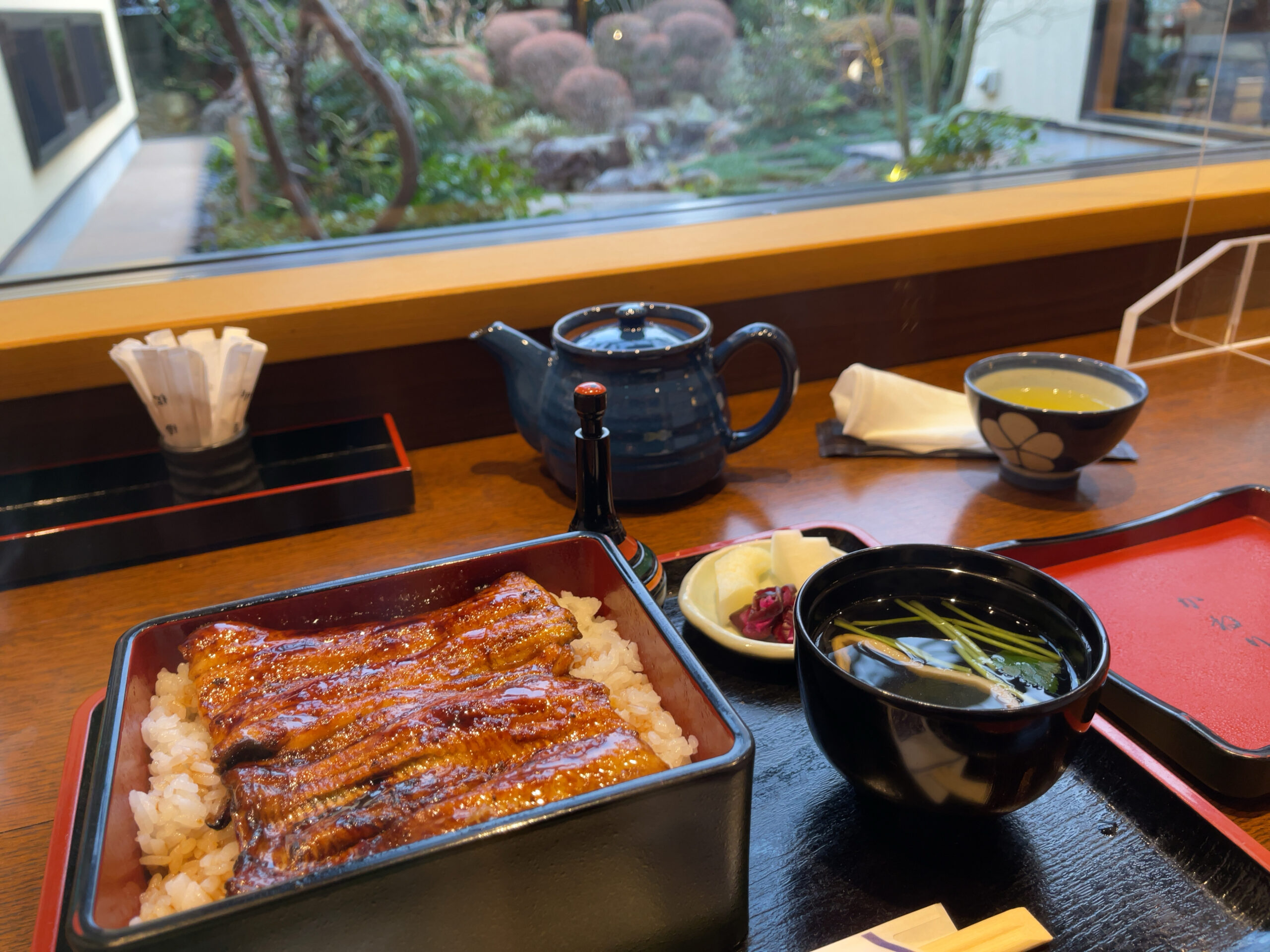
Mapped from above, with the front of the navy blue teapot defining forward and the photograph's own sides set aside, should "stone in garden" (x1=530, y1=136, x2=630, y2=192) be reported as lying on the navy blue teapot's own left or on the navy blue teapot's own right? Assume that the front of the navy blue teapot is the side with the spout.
on the navy blue teapot's own right

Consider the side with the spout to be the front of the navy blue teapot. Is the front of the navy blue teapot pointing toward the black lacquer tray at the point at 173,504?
yes

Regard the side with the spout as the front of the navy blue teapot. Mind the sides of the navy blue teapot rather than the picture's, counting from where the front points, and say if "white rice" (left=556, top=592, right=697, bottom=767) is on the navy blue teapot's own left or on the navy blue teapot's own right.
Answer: on the navy blue teapot's own left

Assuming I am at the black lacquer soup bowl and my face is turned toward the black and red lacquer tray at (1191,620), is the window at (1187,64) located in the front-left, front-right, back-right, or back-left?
front-left

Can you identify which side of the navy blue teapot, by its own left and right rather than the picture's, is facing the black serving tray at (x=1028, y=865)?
left

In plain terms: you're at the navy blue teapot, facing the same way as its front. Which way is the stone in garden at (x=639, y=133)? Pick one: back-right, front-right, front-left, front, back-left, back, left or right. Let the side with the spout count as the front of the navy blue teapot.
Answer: right

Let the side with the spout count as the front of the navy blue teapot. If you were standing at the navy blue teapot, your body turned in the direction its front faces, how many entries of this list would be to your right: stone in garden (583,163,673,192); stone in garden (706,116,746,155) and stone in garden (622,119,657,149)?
3

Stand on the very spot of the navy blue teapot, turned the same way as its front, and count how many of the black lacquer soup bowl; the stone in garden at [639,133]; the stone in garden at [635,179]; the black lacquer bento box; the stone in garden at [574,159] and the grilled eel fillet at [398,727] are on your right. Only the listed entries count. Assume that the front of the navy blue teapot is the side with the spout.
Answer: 3

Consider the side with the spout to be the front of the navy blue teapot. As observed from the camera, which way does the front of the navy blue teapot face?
facing to the left of the viewer

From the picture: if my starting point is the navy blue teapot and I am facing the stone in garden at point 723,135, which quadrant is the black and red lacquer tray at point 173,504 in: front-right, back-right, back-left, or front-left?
back-left

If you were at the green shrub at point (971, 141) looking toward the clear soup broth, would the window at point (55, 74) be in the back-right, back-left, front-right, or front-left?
front-right

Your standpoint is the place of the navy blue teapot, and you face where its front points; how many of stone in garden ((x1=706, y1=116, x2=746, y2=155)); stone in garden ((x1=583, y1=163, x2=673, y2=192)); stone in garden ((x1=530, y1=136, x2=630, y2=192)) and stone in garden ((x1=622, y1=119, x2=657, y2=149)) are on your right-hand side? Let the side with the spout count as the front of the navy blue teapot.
4

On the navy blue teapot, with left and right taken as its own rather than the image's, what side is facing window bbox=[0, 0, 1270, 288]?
right

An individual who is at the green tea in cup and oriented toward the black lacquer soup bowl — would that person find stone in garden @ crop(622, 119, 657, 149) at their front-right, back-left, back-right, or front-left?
back-right

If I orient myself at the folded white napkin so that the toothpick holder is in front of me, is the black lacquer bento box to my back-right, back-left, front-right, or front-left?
front-left

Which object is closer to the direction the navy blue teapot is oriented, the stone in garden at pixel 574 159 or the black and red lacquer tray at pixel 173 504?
the black and red lacquer tray
